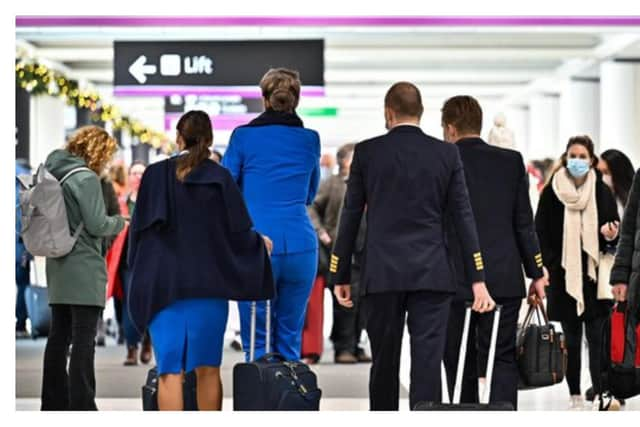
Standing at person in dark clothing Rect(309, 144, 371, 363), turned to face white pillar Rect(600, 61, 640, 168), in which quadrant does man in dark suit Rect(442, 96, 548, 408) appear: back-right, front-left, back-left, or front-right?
back-right

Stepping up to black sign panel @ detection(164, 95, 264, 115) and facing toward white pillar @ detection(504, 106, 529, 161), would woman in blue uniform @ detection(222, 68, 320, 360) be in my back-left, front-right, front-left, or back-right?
back-right

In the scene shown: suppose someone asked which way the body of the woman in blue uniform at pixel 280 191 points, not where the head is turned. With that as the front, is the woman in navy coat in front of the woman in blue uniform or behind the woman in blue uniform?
behind

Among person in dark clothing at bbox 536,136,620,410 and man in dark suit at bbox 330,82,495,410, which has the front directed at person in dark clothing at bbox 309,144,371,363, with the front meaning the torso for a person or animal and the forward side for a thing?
the man in dark suit

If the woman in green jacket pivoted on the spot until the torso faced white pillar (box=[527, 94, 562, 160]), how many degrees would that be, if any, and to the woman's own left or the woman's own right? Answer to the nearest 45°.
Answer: approximately 45° to the woman's own left

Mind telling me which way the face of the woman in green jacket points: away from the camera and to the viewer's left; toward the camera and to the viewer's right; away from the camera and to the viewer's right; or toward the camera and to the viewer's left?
away from the camera and to the viewer's right

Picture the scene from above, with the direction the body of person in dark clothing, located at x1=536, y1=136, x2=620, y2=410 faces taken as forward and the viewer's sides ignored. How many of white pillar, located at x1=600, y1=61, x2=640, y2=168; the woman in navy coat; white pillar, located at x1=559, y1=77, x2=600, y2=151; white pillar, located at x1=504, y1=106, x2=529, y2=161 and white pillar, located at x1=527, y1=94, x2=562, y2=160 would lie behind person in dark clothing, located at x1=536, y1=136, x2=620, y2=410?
4

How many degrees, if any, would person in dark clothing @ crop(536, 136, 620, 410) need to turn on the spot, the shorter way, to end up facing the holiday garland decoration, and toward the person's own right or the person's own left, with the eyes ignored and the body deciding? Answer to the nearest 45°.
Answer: approximately 135° to the person's own right

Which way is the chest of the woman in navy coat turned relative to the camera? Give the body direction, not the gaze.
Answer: away from the camera

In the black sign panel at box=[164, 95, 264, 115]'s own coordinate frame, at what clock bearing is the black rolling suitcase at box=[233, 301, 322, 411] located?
The black rolling suitcase is roughly at 12 o'clock from the black sign panel.

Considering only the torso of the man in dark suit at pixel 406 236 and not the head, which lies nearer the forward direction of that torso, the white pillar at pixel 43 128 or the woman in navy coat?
the white pillar
